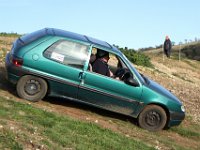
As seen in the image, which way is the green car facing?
to the viewer's right

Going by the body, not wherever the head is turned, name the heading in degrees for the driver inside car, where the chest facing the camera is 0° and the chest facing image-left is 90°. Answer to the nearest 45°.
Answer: approximately 270°
